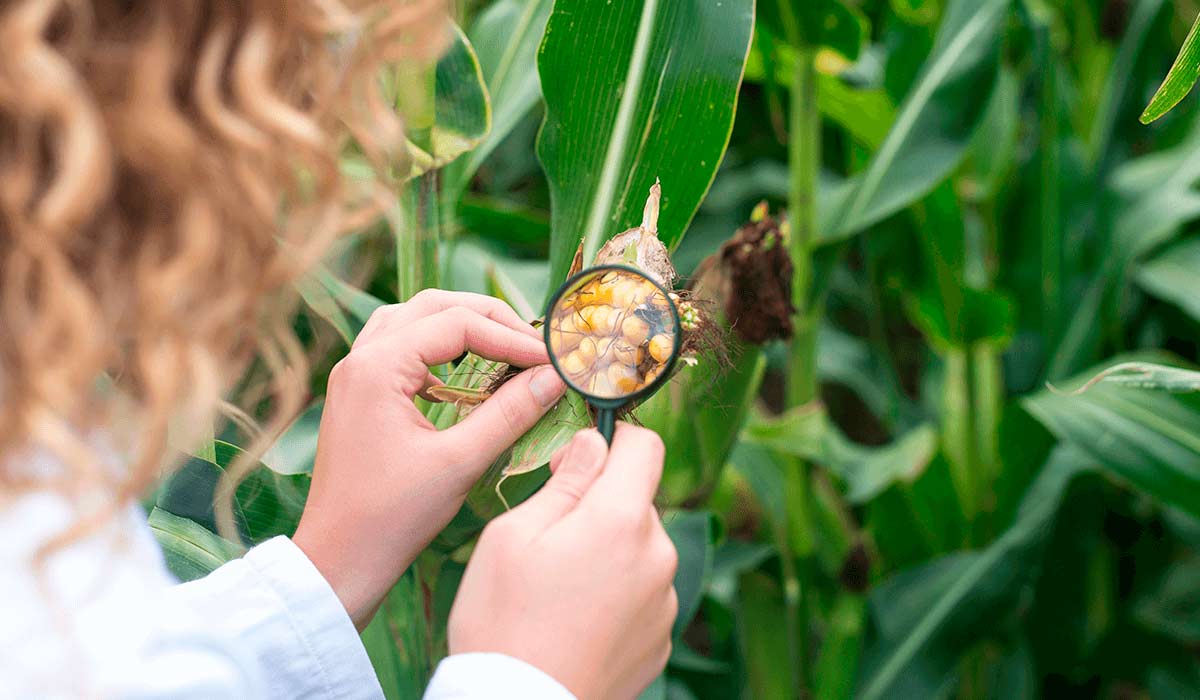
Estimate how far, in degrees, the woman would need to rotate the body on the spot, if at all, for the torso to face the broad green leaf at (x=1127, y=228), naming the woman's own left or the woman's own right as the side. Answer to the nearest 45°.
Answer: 0° — they already face it

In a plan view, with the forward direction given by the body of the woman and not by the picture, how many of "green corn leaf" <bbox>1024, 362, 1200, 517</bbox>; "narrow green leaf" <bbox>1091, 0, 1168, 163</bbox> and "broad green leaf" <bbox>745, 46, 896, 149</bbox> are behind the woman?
0

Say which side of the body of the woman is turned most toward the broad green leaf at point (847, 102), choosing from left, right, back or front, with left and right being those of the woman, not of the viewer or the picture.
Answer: front

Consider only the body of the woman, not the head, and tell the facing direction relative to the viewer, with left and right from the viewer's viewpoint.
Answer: facing away from the viewer and to the right of the viewer

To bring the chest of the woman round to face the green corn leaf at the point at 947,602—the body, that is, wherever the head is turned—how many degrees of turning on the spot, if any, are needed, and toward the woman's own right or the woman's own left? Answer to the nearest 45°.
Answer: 0° — they already face it

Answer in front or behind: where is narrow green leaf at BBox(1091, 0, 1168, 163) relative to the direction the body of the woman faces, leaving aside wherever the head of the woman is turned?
in front

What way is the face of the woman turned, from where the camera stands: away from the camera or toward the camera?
away from the camera
